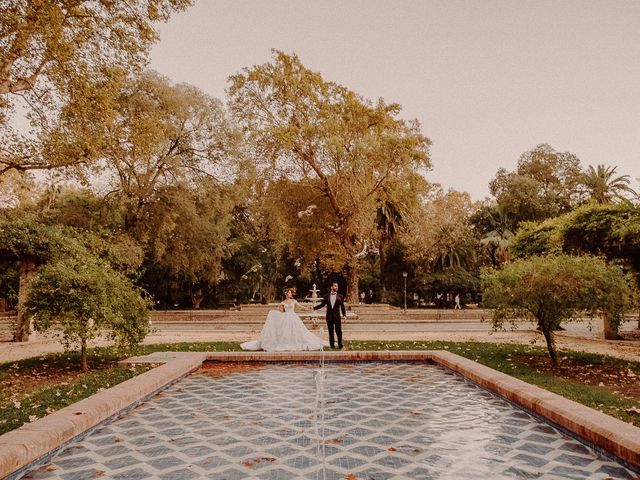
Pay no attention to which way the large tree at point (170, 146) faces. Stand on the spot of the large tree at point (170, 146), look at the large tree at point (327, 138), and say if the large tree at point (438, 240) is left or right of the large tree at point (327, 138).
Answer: left

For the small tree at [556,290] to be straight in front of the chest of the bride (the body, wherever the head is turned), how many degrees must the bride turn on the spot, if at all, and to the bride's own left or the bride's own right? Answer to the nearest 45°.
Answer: approximately 45° to the bride's own left
